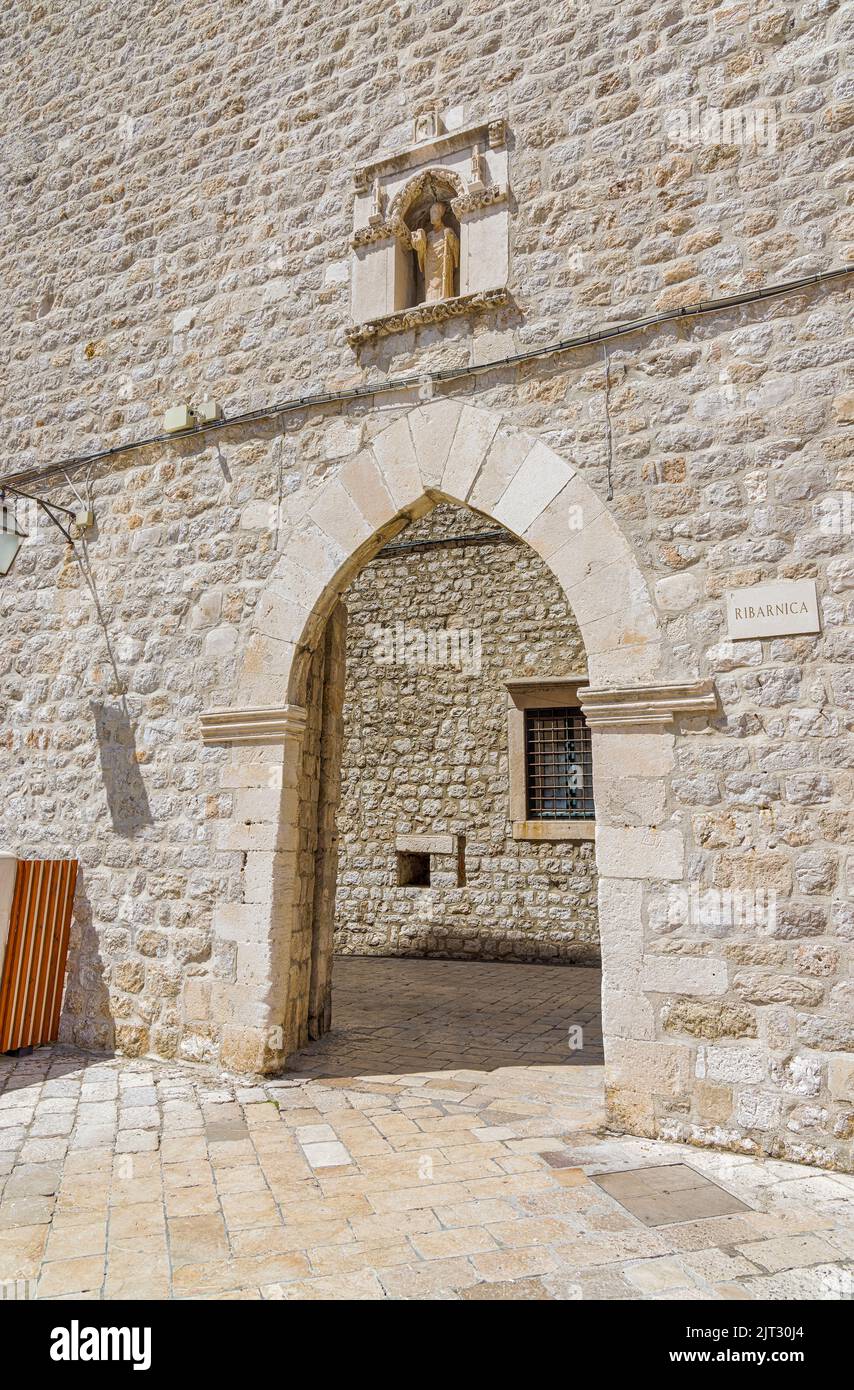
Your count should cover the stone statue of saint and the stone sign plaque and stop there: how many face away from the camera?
0

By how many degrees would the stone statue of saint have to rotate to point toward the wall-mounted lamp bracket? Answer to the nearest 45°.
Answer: approximately 90° to its right

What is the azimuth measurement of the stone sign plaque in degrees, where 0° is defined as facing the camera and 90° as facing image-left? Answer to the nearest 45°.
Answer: approximately 0°

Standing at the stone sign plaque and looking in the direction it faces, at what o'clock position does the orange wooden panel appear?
The orange wooden panel is roughly at 3 o'clock from the stone sign plaque.

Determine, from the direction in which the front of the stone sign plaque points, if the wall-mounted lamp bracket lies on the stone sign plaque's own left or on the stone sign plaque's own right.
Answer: on the stone sign plaque's own right

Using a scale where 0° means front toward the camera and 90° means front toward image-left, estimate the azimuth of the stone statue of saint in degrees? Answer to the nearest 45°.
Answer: approximately 45°
